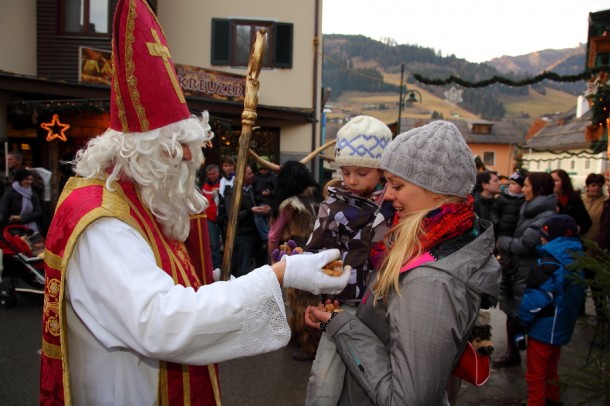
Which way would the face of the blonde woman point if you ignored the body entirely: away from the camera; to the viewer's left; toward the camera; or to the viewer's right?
to the viewer's left

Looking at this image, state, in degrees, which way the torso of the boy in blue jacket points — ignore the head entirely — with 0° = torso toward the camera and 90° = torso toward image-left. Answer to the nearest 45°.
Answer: approximately 135°

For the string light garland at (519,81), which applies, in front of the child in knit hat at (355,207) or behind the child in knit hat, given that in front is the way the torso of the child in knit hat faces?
behind

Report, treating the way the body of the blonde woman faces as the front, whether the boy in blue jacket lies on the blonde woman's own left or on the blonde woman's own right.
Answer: on the blonde woman's own right

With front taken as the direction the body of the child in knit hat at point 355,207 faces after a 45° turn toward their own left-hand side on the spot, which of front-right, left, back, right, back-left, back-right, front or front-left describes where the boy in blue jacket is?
back-left

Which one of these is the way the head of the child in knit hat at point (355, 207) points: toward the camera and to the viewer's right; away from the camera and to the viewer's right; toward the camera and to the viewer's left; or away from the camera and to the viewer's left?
toward the camera and to the viewer's left

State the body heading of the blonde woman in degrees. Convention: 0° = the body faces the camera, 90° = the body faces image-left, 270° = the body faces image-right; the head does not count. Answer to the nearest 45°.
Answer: approximately 90°

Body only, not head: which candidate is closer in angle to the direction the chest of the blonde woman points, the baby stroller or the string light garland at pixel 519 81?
the baby stroller

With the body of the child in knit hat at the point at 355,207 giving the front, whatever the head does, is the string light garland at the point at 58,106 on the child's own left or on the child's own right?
on the child's own right

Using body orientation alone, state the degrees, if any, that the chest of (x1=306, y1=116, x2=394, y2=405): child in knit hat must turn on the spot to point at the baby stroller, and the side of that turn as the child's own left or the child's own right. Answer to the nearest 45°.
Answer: approximately 90° to the child's own right
